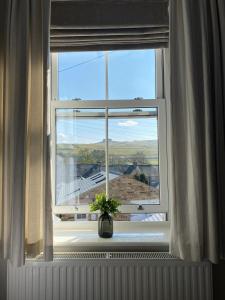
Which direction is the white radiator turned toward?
toward the camera
